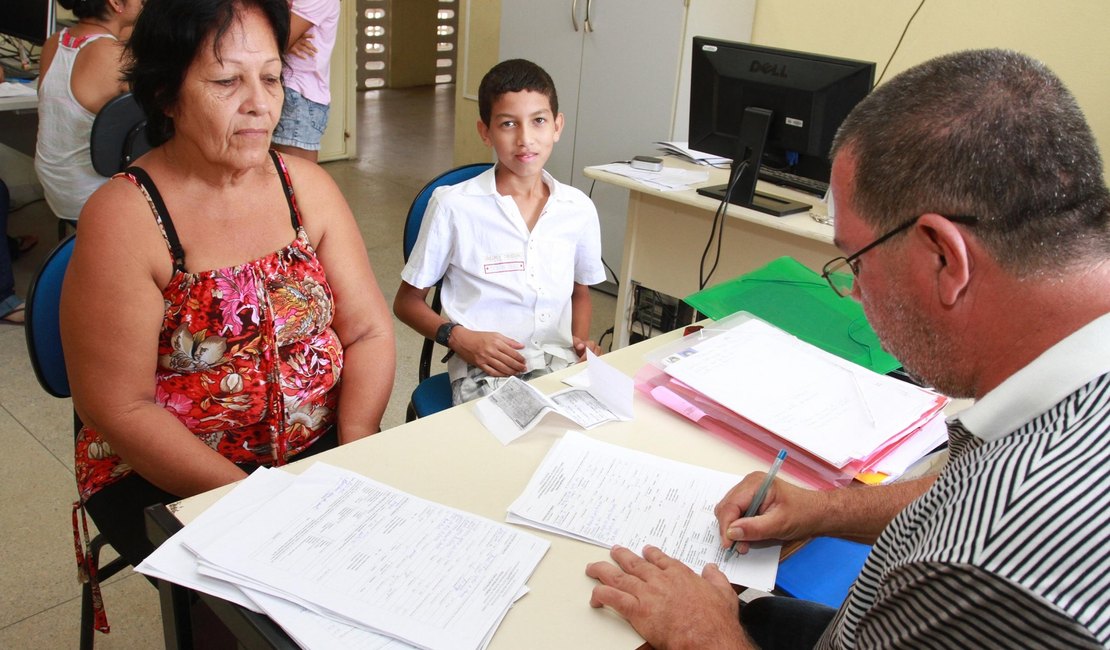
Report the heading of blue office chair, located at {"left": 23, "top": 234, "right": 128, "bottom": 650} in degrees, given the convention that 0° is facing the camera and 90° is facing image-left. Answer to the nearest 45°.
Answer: approximately 315°

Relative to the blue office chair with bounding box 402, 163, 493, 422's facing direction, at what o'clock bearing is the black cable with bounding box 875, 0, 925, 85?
The black cable is roughly at 9 o'clock from the blue office chair.

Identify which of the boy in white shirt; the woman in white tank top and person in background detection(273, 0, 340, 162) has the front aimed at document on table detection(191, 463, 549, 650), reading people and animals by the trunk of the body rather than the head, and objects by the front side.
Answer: the boy in white shirt

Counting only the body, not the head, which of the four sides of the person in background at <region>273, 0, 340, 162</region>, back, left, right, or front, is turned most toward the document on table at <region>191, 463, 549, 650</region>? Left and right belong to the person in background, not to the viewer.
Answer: left

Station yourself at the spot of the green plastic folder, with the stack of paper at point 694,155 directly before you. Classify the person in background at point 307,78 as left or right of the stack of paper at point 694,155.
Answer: left

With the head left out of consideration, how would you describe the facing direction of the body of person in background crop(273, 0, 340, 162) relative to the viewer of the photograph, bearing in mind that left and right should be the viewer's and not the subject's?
facing to the left of the viewer
